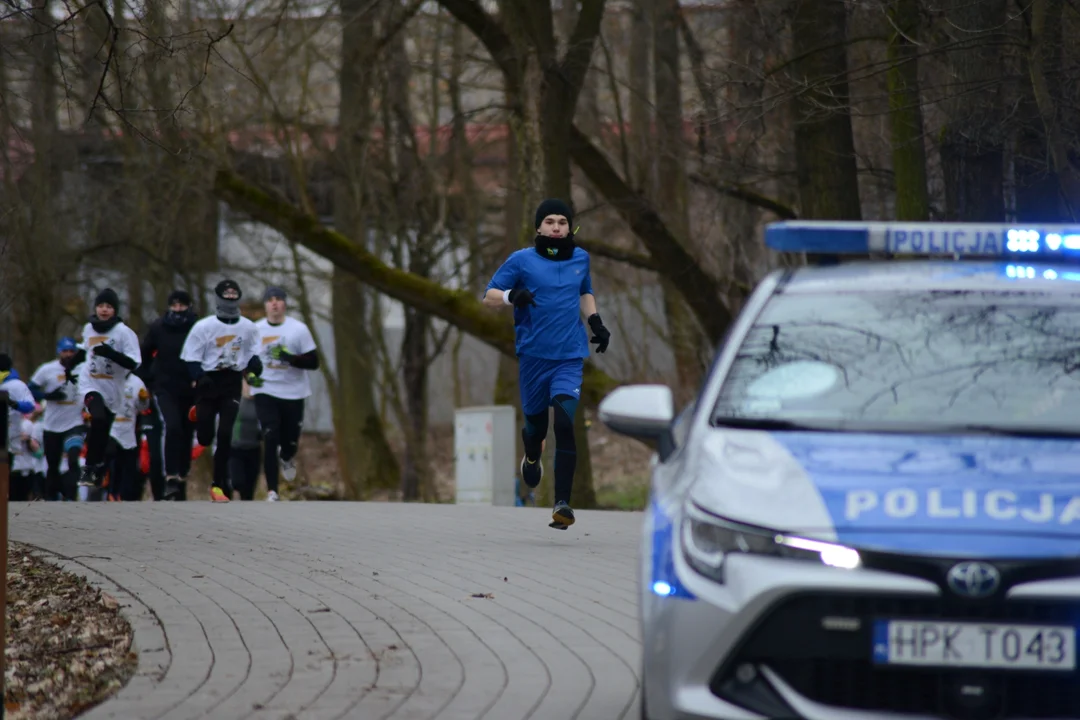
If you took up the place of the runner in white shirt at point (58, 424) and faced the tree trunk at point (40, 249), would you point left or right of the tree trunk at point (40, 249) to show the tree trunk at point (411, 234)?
right

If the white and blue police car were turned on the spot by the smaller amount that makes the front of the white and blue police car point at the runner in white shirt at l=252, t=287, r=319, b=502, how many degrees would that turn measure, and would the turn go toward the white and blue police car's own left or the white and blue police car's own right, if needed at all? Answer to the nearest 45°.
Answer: approximately 135° to the white and blue police car's own right

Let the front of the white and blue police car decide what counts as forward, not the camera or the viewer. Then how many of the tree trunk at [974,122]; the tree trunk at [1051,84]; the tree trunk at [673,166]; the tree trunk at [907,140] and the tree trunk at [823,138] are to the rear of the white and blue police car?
5

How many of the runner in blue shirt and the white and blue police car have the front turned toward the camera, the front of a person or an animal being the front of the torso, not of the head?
2

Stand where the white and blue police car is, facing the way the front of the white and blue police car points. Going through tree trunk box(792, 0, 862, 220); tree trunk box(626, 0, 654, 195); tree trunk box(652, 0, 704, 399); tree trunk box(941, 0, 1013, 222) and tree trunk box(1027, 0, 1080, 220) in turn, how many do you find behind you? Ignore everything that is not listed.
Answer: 5

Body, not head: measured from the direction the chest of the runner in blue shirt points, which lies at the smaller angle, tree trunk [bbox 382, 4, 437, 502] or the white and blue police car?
the white and blue police car

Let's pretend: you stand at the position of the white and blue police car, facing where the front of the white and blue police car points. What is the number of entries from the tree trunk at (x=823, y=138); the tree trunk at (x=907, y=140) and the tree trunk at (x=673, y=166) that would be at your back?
3

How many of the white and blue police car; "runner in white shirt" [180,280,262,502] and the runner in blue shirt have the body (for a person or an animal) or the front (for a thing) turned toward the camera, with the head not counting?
3

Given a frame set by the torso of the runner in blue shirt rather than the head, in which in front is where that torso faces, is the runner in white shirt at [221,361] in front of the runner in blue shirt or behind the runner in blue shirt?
behind

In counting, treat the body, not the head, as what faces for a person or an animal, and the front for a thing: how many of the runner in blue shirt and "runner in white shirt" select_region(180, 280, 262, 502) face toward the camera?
2
